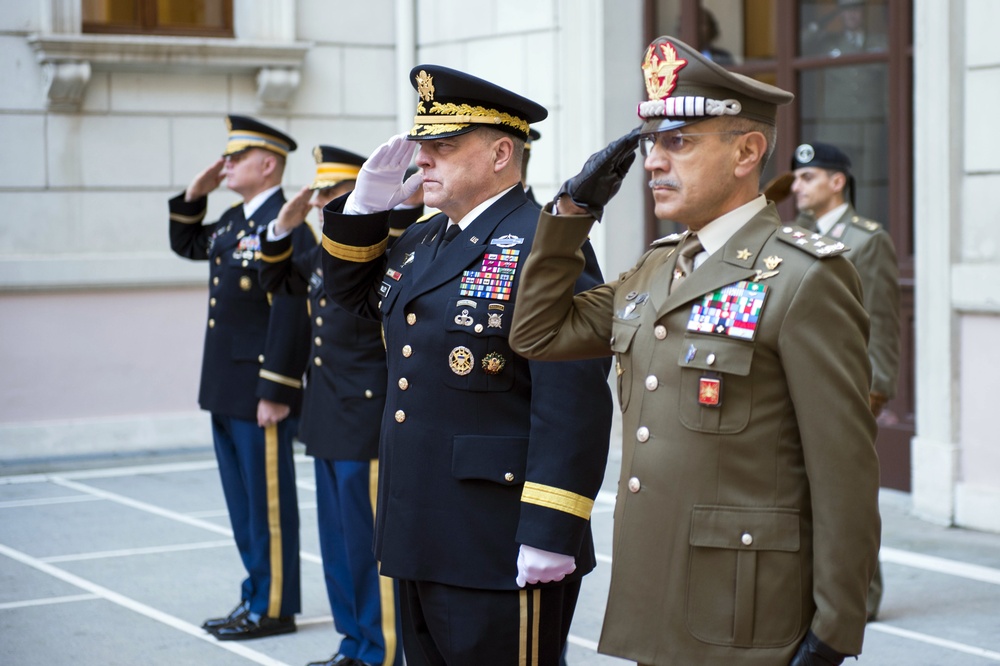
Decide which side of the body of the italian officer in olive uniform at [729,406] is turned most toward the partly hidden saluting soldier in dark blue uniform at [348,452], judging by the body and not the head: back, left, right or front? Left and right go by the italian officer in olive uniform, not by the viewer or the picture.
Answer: right

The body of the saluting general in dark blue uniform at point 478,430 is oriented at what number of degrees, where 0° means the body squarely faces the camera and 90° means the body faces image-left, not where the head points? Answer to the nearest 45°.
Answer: approximately 45°

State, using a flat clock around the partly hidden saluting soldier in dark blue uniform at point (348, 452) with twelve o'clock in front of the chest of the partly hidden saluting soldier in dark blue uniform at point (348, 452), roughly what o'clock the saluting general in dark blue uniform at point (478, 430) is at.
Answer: the saluting general in dark blue uniform at point (478, 430) is roughly at 10 o'clock from the partly hidden saluting soldier in dark blue uniform at point (348, 452).

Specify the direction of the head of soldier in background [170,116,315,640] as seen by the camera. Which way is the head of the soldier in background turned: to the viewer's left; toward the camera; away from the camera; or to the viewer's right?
to the viewer's left

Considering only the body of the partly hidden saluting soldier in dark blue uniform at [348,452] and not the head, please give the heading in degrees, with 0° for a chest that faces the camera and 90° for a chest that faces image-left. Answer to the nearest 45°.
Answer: approximately 45°

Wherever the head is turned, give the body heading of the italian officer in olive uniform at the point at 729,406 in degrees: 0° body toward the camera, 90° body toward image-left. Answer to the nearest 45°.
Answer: approximately 45°

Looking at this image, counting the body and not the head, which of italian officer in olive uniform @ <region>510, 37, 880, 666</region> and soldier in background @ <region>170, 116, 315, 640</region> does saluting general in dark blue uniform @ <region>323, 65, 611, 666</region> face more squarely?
the italian officer in olive uniform

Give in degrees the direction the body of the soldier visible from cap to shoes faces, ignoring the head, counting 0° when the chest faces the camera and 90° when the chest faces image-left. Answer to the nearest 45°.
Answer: approximately 45°

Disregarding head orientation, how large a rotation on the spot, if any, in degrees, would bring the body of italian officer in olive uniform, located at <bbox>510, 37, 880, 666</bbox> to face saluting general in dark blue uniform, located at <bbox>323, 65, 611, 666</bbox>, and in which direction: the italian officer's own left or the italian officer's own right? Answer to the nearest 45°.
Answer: approximately 90° to the italian officer's own right
